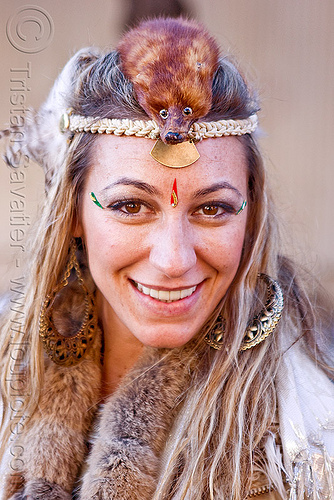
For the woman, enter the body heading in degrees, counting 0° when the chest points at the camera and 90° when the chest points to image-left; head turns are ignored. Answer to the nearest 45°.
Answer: approximately 0°
